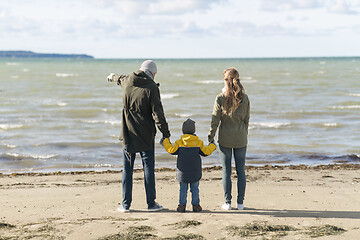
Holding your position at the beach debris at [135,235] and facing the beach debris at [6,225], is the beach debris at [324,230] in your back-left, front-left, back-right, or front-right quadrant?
back-right

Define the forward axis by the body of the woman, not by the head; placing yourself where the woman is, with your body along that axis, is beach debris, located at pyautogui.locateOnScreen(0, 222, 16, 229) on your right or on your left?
on your left

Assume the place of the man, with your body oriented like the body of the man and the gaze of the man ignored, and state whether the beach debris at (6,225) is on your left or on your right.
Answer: on your left

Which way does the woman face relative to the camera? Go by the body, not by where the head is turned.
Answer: away from the camera

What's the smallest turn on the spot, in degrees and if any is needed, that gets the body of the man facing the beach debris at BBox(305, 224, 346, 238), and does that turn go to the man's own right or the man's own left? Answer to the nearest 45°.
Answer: approximately 90° to the man's own right

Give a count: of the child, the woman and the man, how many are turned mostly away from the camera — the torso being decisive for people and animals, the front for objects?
3

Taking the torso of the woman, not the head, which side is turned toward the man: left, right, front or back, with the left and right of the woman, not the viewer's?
left

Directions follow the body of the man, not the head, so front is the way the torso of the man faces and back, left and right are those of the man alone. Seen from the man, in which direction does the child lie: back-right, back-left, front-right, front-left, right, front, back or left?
right

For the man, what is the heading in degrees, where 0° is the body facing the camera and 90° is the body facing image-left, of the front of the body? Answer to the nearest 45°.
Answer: approximately 180°

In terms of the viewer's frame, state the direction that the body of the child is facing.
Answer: away from the camera

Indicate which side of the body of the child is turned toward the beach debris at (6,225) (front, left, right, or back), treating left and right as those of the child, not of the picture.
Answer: left

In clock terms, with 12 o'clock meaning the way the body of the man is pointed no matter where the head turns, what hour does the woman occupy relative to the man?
The woman is roughly at 3 o'clock from the man.
